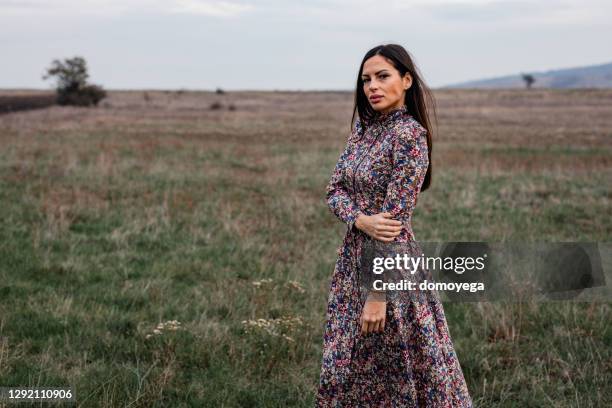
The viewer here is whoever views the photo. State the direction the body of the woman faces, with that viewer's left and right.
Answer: facing the viewer and to the left of the viewer

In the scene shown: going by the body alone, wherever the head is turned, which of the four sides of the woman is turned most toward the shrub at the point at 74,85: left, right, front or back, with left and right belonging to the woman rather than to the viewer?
right
